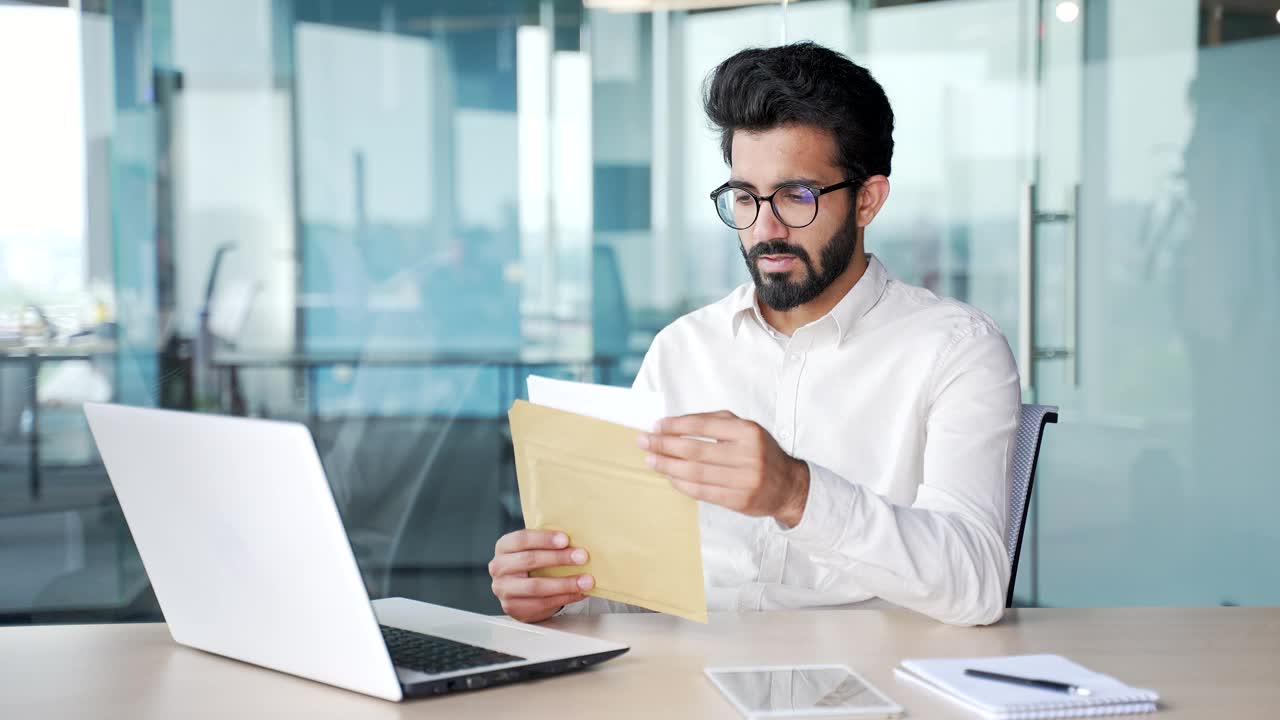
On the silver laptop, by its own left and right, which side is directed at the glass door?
front

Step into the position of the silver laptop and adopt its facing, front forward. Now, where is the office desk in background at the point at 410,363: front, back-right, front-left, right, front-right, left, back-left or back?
front-left

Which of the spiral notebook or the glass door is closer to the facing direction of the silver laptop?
the glass door

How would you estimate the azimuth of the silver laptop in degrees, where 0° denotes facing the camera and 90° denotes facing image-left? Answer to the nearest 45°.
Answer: approximately 225°

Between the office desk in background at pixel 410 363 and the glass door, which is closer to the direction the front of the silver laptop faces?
the glass door

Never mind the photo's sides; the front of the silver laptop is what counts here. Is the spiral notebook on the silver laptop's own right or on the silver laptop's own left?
on the silver laptop's own right

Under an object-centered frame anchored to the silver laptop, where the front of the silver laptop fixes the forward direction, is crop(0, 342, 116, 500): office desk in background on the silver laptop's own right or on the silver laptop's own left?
on the silver laptop's own left
